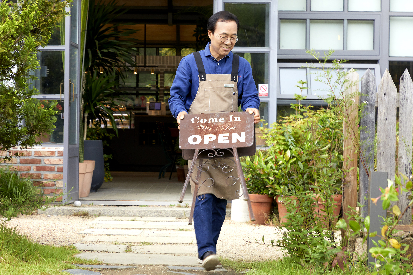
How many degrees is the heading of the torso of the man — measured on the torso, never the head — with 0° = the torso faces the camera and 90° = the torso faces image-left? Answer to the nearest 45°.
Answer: approximately 0°

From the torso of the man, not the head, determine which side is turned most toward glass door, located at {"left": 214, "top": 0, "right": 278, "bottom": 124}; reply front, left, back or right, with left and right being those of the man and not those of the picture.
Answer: back

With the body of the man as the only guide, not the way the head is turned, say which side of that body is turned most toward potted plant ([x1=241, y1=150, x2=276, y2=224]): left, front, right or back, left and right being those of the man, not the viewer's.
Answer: back

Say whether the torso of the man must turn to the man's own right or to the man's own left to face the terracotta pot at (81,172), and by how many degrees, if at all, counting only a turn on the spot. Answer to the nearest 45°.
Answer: approximately 135° to the man's own right

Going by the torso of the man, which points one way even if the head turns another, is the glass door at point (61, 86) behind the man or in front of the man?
behind

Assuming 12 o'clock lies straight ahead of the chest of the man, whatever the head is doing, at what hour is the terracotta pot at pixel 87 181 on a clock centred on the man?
The terracotta pot is roughly at 5 o'clock from the man.
